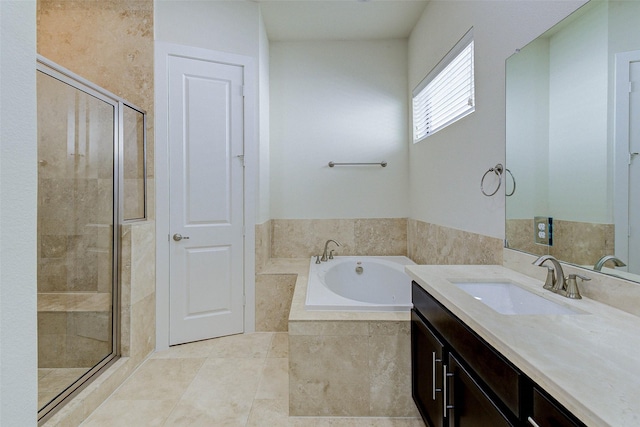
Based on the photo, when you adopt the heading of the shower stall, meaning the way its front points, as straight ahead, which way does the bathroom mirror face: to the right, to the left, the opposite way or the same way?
the opposite way

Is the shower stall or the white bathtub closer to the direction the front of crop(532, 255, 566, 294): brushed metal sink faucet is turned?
the shower stall

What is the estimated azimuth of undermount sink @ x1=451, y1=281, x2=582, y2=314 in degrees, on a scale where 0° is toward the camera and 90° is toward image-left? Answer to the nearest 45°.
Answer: approximately 45°

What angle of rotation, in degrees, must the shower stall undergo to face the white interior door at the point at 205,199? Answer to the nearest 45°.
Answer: approximately 45° to its left

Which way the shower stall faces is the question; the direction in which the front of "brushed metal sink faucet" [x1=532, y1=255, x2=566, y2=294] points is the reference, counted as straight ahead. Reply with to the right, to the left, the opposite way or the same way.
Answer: the opposite way

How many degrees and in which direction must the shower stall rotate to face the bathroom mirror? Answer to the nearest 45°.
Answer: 0° — it already faces it

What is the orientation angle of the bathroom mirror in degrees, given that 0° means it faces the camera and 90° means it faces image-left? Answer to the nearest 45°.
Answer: approximately 45°
